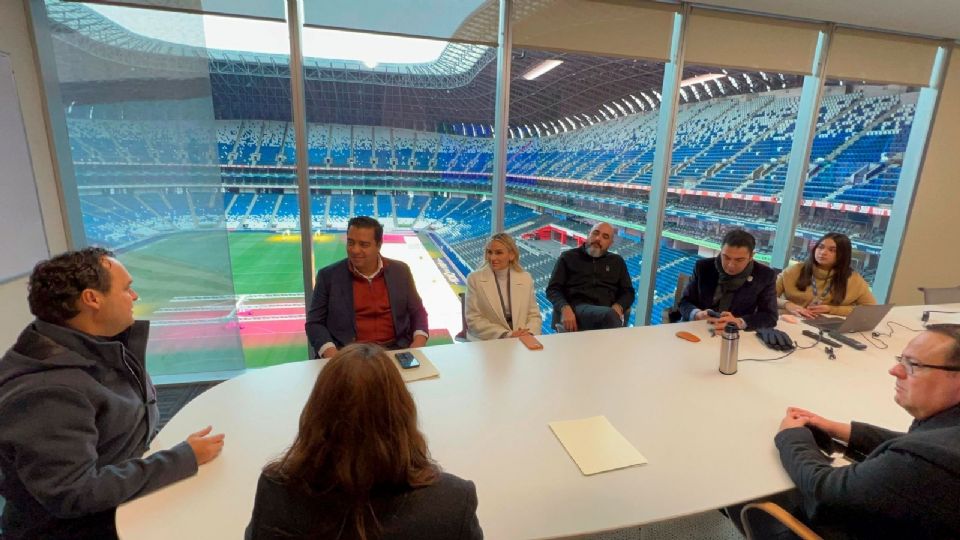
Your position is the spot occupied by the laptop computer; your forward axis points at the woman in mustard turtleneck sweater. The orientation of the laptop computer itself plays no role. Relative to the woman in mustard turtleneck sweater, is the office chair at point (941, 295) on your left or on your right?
right

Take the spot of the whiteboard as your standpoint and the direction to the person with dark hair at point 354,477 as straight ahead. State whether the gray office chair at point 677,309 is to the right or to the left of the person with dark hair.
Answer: left

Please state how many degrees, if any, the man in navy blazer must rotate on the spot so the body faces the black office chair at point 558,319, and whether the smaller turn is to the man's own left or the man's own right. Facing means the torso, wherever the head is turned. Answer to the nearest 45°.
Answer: approximately 90° to the man's own left

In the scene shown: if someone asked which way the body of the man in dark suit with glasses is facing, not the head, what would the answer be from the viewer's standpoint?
to the viewer's left

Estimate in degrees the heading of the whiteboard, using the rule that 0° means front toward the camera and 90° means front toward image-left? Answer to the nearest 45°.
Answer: approximately 315°

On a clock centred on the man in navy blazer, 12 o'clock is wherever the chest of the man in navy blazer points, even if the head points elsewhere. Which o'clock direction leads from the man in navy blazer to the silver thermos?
The silver thermos is roughly at 10 o'clock from the man in navy blazer.

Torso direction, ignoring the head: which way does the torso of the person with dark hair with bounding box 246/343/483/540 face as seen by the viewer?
away from the camera

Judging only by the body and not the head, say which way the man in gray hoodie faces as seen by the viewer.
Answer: to the viewer's right

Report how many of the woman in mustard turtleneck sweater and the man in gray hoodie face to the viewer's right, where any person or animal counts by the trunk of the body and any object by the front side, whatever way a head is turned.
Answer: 1
